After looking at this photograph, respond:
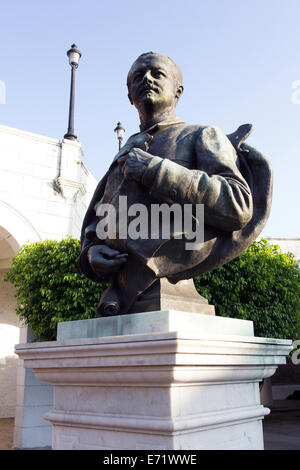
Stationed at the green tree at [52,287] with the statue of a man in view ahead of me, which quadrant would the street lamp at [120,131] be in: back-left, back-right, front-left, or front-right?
back-left

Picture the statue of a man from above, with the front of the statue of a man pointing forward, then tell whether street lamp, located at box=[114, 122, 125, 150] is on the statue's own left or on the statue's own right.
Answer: on the statue's own right

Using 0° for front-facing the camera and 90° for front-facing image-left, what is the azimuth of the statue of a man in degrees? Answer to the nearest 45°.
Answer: approximately 45°

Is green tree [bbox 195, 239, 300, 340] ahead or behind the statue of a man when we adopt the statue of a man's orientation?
behind

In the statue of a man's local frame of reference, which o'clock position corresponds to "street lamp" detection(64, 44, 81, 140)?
The street lamp is roughly at 4 o'clock from the statue of a man.

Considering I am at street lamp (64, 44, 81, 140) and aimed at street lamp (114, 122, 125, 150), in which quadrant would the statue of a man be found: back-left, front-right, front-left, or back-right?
back-right
